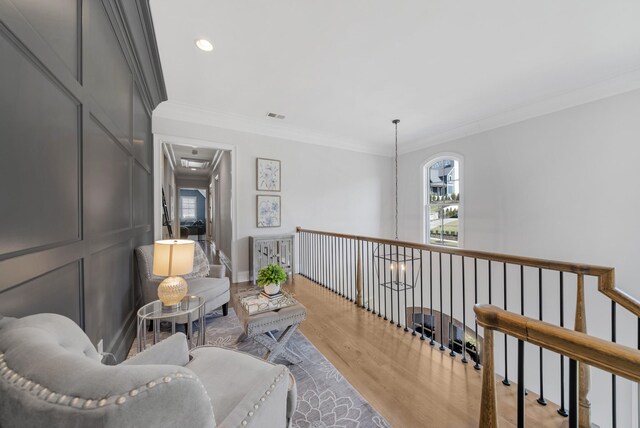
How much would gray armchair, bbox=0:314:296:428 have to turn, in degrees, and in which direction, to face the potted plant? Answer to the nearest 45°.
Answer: approximately 45° to its left

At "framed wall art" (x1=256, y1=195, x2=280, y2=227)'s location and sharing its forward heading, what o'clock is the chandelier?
The chandelier is roughly at 9 o'clock from the framed wall art.

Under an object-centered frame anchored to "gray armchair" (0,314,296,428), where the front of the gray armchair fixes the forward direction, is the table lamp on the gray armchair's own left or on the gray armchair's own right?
on the gray armchair's own left

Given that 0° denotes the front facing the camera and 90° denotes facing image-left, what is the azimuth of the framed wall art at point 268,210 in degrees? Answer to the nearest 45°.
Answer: approximately 0°

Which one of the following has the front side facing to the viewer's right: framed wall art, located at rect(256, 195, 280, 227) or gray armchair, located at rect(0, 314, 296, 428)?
the gray armchair

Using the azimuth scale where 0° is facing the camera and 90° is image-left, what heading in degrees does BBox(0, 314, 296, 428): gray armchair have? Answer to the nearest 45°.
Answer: approximately 270°

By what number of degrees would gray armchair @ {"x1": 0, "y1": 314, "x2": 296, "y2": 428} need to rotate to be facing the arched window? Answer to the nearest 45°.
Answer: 0° — it already faces it

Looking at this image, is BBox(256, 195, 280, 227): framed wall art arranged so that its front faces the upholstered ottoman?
yes

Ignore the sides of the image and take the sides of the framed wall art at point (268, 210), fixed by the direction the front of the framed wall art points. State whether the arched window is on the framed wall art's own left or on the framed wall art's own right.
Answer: on the framed wall art's own left

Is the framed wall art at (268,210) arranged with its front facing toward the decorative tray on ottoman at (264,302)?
yes

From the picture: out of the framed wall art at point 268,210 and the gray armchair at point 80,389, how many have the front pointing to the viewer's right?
1
